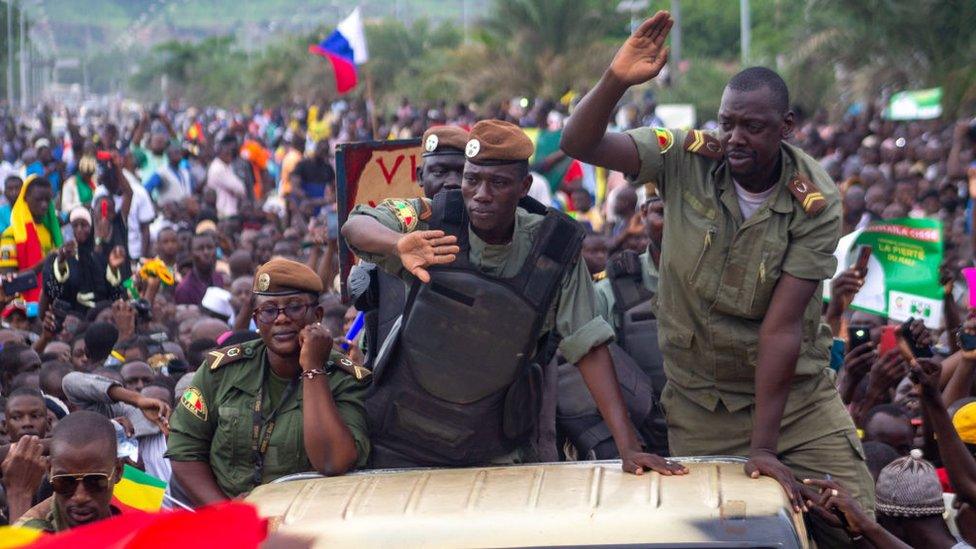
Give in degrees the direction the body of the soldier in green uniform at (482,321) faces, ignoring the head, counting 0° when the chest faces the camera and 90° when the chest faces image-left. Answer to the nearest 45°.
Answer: approximately 0°

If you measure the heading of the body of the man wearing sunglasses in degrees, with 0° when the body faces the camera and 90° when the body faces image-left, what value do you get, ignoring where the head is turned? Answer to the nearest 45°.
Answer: approximately 0°

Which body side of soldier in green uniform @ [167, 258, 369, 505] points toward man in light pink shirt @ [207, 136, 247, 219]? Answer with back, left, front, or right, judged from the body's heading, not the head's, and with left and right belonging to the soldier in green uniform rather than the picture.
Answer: back

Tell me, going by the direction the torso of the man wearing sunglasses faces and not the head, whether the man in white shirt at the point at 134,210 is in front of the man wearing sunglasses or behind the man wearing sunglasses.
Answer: behind

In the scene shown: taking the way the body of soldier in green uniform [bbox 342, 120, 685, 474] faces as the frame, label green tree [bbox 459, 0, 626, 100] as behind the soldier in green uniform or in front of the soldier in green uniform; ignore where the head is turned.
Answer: behind

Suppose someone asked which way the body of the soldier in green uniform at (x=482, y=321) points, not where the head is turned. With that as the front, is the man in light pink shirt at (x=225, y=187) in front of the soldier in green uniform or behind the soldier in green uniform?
behind
